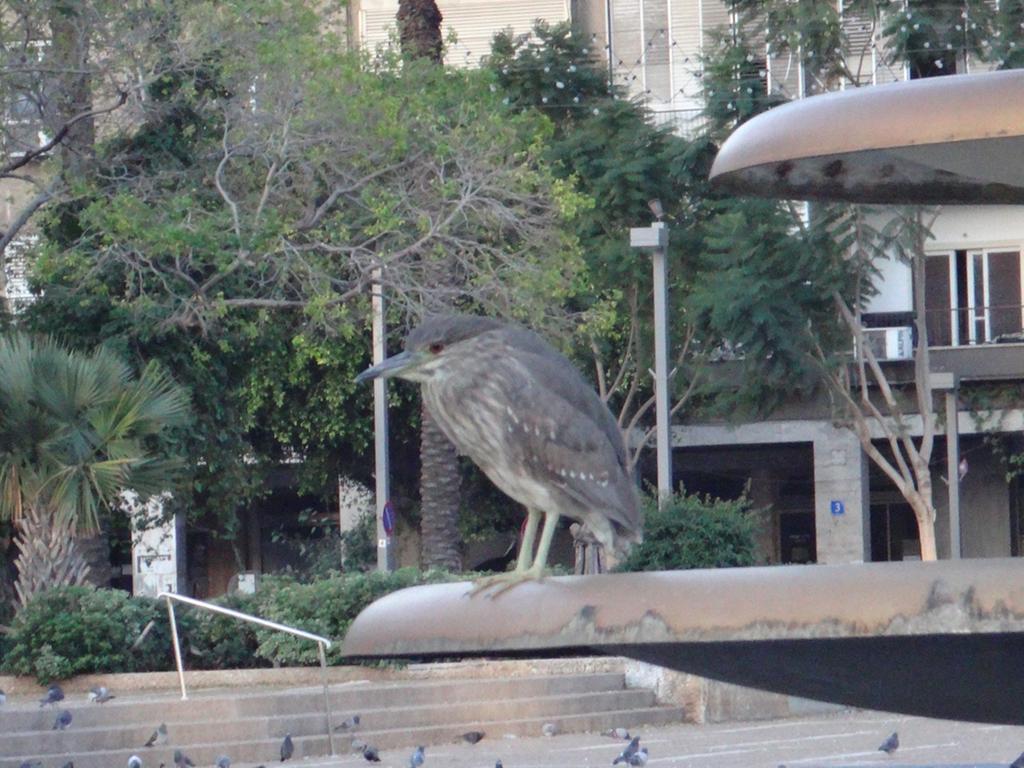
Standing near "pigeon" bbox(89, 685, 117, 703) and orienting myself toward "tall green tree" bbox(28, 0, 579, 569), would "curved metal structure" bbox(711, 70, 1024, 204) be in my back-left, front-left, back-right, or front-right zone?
back-right

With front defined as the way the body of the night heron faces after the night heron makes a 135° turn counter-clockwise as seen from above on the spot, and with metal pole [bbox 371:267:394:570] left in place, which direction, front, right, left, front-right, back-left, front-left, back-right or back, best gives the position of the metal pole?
back-left

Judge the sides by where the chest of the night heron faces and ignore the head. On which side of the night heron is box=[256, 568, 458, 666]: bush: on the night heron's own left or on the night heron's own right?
on the night heron's own right

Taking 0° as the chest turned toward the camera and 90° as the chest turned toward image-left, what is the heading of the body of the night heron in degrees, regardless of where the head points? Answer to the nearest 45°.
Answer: approximately 90°

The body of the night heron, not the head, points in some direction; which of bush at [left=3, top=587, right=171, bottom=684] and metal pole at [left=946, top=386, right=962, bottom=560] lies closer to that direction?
the bush

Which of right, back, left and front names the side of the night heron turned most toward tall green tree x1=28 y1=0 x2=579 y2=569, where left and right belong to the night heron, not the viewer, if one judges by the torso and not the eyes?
right

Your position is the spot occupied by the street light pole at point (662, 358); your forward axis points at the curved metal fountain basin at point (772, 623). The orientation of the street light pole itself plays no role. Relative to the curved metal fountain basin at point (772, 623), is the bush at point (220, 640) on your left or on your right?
right

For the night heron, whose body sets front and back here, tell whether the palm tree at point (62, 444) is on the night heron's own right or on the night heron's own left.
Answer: on the night heron's own right

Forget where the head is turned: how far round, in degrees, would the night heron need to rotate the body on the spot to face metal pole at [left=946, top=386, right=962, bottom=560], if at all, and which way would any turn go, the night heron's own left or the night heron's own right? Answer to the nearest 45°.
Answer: approximately 90° to the night heron's own right
